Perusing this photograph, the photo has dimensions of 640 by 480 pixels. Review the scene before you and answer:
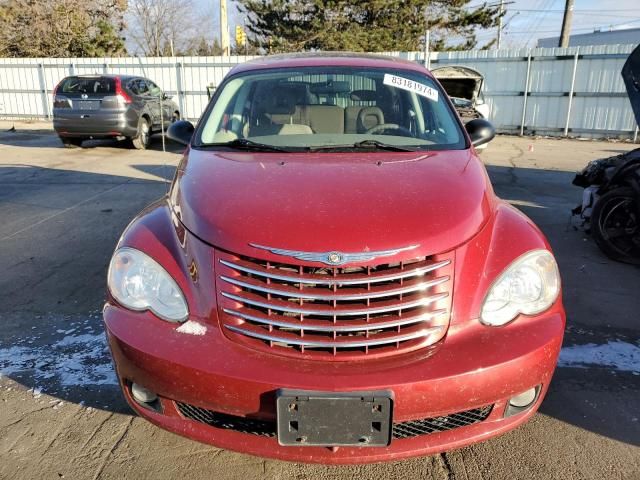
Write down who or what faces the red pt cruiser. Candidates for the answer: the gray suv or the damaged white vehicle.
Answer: the damaged white vehicle

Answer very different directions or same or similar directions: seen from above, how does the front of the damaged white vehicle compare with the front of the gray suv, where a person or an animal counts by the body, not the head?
very different directions

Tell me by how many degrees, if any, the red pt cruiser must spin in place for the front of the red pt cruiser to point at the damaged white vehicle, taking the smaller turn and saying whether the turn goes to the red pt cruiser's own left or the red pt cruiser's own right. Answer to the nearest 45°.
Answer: approximately 180°

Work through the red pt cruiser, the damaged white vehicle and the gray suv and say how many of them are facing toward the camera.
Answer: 2

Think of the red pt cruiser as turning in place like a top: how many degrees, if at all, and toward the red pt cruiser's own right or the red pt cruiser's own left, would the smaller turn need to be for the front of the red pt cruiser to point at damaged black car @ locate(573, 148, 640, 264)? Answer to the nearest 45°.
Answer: approximately 135° to the red pt cruiser's own left

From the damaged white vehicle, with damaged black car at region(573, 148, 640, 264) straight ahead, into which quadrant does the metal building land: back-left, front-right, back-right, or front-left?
back-left

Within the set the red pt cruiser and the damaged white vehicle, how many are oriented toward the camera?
2

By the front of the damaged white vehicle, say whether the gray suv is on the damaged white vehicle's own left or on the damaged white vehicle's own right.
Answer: on the damaged white vehicle's own right

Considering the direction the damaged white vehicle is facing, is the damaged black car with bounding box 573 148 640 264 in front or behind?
in front

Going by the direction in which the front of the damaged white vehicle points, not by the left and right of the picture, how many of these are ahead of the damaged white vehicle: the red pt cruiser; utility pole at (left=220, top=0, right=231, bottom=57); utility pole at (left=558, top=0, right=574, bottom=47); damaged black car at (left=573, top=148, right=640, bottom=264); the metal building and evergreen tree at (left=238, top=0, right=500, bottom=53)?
2

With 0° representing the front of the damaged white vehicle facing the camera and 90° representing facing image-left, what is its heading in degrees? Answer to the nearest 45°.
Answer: approximately 0°
